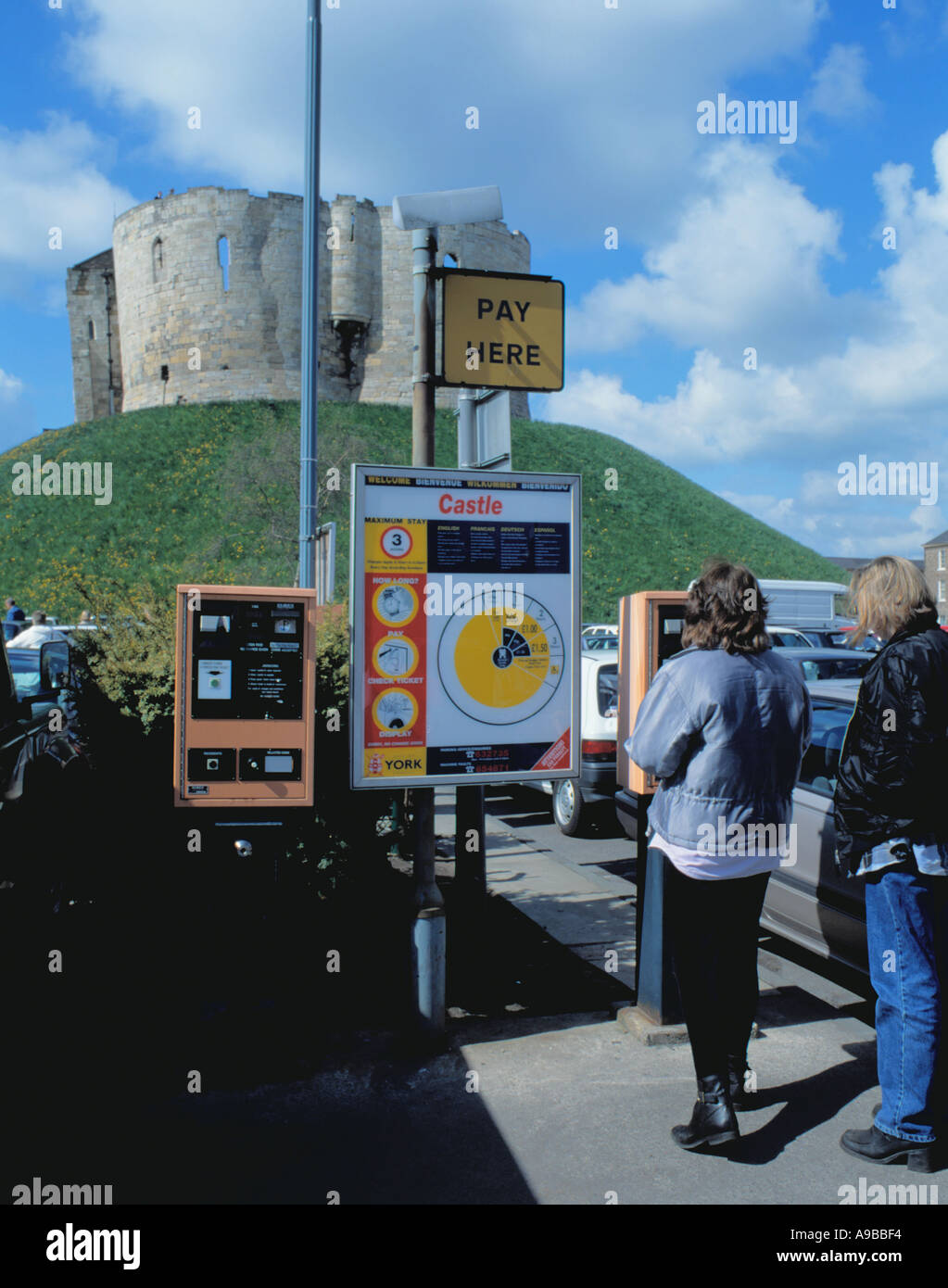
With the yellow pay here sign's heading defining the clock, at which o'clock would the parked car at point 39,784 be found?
The parked car is roughly at 2 o'clock from the yellow pay here sign.

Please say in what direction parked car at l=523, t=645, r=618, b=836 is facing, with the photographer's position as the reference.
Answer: facing away from the viewer and to the left of the viewer

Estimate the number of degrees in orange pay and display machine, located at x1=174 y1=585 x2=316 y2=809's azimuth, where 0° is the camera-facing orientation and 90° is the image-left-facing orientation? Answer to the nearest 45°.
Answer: approximately 0°

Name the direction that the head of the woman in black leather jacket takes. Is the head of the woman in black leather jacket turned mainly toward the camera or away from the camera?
away from the camera

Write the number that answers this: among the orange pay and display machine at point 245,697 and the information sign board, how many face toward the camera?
2

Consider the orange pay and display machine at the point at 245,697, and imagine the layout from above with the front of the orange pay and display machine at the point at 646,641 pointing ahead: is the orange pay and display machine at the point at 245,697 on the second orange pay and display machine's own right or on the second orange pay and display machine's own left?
on the second orange pay and display machine's own right

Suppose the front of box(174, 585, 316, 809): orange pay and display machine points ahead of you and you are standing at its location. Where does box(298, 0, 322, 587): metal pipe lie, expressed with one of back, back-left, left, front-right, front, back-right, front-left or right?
back
